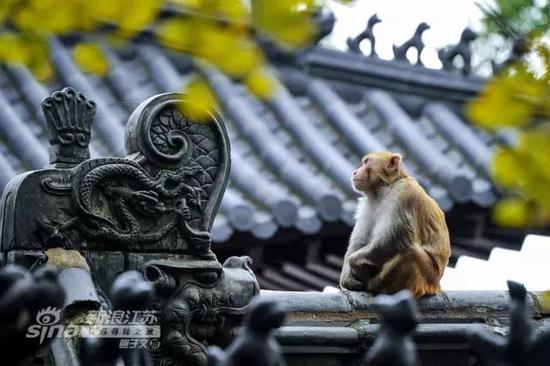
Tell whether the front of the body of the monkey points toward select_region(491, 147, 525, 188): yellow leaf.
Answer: no

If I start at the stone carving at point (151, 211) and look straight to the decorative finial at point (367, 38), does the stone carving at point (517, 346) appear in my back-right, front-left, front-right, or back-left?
back-right

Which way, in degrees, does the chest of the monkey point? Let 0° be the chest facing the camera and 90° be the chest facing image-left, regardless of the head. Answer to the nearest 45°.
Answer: approximately 90°

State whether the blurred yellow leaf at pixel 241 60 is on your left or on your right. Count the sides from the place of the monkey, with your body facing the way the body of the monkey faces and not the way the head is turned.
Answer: on your left
